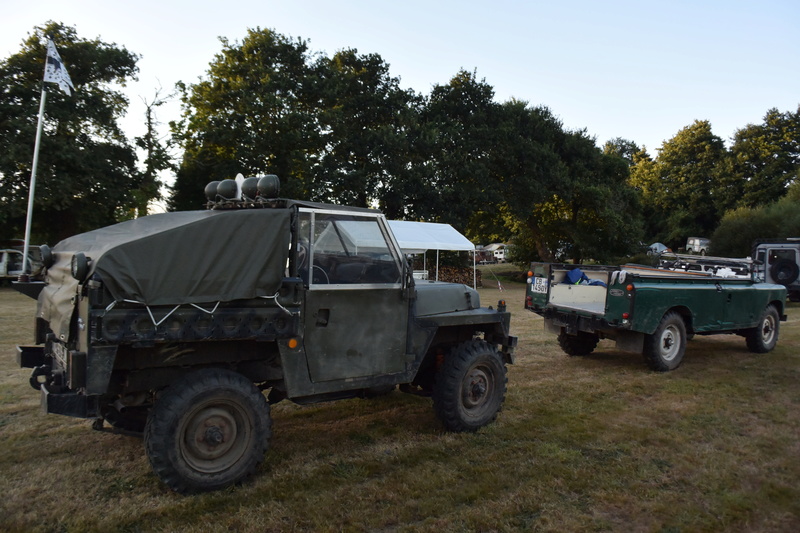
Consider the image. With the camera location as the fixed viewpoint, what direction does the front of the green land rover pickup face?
facing away from the viewer and to the right of the viewer

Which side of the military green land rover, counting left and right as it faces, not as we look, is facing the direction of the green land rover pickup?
front

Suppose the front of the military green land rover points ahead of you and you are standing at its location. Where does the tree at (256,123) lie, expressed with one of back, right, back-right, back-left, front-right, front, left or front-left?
front-left

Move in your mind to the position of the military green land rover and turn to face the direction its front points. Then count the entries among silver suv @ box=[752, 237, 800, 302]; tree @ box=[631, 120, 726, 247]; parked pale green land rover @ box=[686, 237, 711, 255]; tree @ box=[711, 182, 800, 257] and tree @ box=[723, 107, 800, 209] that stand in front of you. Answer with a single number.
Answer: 5

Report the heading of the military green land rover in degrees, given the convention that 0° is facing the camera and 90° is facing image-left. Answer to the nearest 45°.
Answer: approximately 225°

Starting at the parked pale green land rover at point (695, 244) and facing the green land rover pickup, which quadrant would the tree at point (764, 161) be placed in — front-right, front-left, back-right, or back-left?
back-left

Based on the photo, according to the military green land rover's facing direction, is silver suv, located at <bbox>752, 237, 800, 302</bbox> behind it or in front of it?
in front

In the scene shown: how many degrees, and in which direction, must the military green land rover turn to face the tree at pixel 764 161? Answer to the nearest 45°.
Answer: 0° — it already faces it

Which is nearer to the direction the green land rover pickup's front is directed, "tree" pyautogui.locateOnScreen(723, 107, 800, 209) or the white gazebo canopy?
the tree

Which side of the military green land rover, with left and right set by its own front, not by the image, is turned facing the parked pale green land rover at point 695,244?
front

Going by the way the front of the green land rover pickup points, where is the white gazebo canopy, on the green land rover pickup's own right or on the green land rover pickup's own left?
on the green land rover pickup's own left

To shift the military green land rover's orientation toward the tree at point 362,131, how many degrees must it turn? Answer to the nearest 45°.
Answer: approximately 45° to its left

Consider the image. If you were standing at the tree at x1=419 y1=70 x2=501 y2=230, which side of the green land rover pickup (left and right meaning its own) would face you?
left

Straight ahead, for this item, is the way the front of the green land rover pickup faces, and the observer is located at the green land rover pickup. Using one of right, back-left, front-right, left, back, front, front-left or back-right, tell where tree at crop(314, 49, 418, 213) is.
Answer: left
